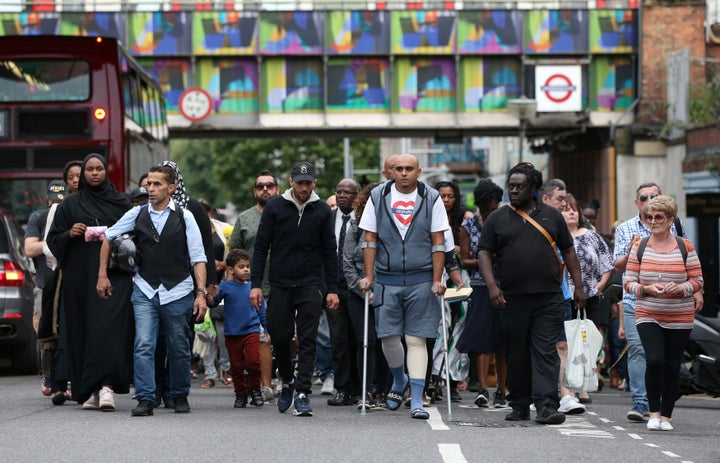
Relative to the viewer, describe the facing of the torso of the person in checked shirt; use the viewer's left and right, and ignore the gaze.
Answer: facing the viewer

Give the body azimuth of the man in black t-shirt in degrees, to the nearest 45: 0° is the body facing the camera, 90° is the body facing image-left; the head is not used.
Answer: approximately 0°

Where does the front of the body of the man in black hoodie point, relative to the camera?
toward the camera

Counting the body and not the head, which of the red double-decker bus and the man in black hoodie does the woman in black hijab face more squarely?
the man in black hoodie

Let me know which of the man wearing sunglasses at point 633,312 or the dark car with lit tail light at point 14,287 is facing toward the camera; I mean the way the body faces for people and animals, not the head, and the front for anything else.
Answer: the man wearing sunglasses

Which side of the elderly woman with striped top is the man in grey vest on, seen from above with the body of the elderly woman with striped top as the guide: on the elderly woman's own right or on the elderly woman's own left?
on the elderly woman's own right

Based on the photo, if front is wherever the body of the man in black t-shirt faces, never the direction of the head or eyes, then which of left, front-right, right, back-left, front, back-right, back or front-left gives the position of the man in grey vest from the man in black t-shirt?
right

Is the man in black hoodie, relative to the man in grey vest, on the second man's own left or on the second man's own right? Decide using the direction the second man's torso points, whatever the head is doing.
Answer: on the second man's own right
